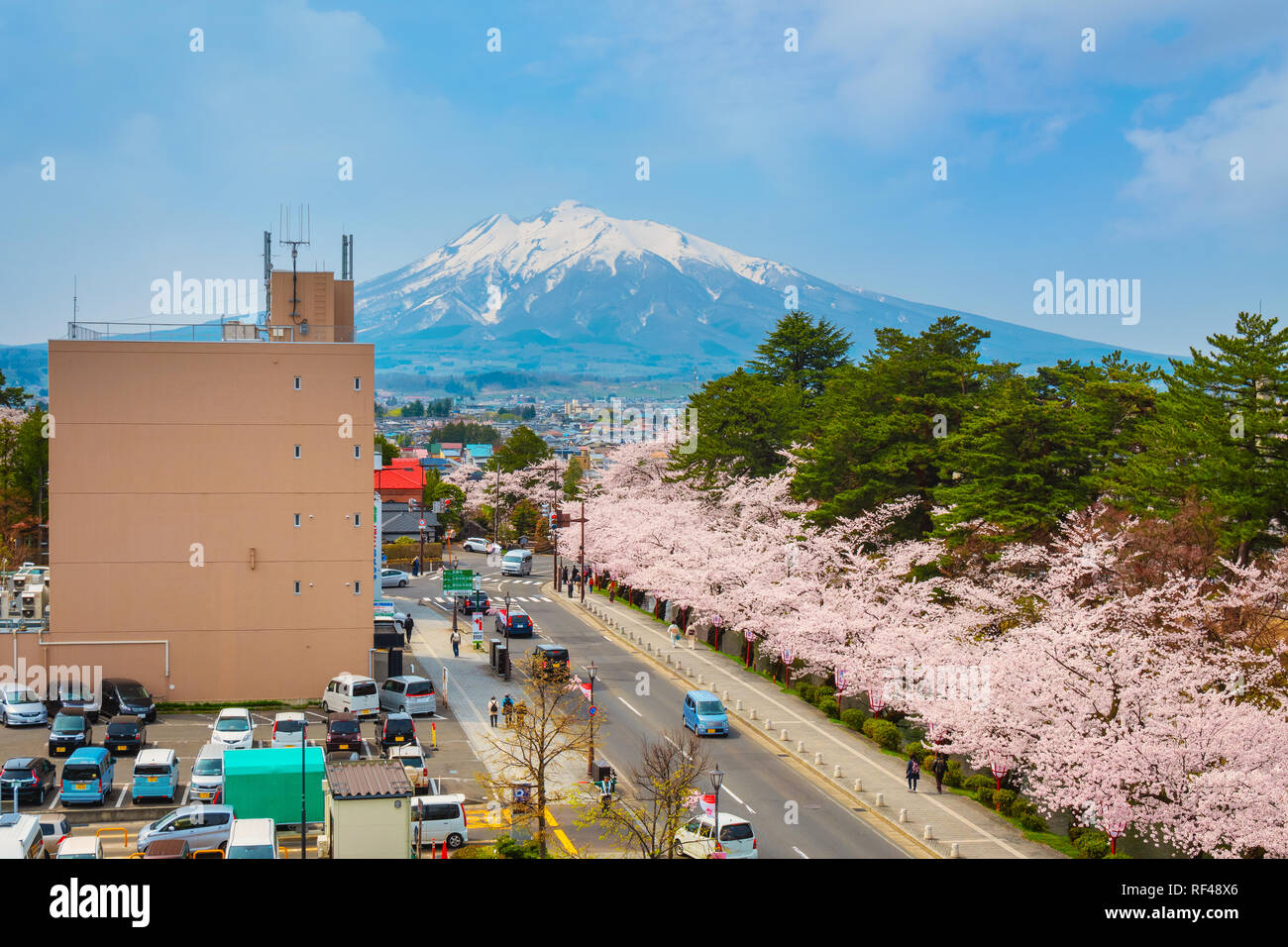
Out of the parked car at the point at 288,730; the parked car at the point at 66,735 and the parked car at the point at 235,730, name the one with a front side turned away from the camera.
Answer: the parked car at the point at 288,730

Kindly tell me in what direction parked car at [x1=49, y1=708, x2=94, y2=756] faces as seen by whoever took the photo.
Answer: facing the viewer

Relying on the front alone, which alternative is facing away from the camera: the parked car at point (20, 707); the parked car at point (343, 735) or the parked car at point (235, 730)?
the parked car at point (343, 735)

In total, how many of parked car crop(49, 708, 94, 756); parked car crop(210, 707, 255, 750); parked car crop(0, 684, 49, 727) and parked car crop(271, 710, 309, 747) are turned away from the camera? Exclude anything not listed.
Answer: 1

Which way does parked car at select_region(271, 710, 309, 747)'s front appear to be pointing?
away from the camera

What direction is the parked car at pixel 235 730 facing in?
toward the camera

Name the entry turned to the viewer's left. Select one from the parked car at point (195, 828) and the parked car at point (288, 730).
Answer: the parked car at point (195, 828)

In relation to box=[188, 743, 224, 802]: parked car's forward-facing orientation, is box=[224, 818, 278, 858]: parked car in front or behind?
in front

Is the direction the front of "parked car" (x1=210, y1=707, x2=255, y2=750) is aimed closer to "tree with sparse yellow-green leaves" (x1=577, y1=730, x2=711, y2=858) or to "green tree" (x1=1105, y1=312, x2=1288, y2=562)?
the tree with sparse yellow-green leaves

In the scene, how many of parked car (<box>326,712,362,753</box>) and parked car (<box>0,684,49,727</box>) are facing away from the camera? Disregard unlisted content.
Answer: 1
